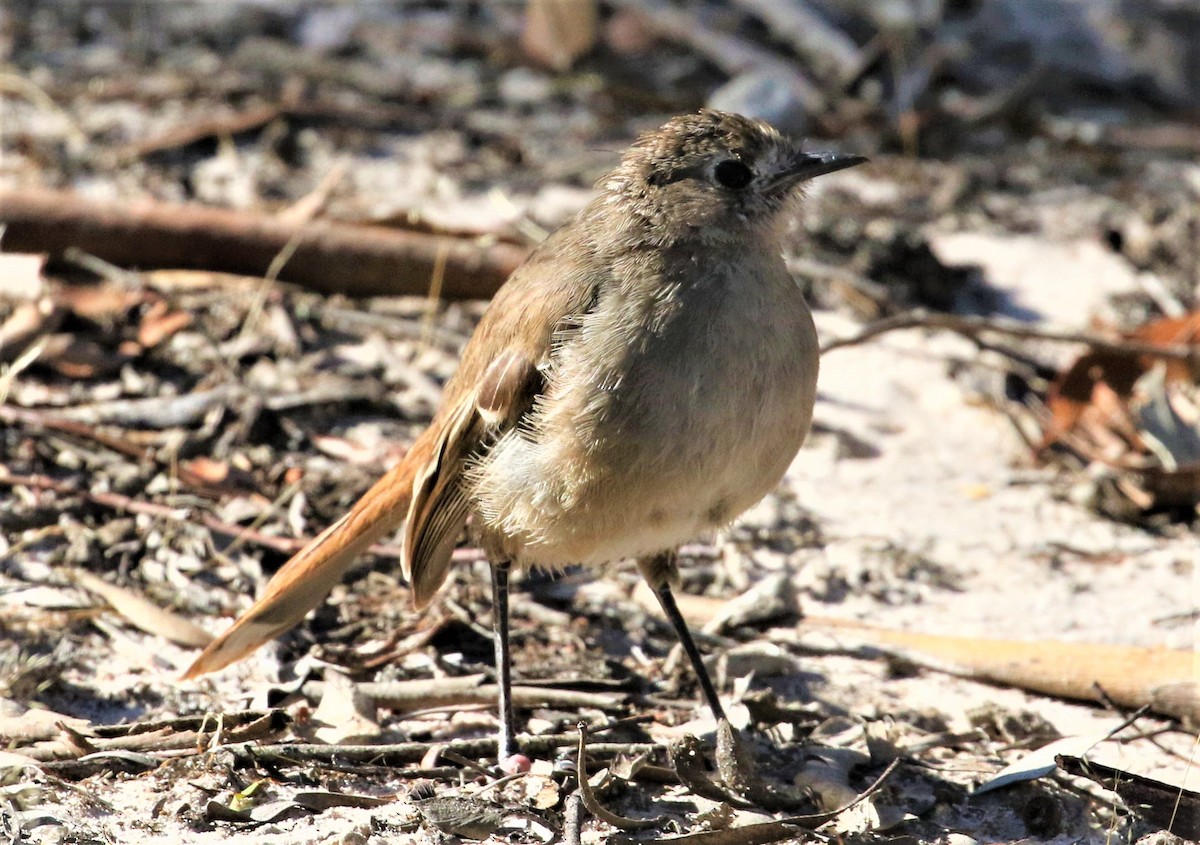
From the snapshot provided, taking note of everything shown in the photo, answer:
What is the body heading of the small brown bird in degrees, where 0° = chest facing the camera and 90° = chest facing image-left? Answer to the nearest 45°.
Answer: approximately 315°

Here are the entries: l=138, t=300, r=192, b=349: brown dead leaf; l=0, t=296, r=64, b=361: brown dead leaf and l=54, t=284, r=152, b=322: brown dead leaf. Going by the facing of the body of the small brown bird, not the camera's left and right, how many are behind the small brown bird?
3

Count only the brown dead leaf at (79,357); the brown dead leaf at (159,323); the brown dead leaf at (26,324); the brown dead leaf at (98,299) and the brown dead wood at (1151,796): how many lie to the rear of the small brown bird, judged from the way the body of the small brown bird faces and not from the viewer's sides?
4

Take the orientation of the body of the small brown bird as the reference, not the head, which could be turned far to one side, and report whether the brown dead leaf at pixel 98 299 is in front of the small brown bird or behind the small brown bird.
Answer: behind

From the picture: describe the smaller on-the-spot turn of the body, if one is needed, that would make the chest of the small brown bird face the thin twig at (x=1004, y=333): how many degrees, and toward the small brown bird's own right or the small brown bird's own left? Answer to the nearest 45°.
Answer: approximately 90° to the small brown bird's own left

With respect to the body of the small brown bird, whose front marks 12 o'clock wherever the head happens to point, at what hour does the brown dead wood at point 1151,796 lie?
The brown dead wood is roughly at 11 o'clock from the small brown bird.

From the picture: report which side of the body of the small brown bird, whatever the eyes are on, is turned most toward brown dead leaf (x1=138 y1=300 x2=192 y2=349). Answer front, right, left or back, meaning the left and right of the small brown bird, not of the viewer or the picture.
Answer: back

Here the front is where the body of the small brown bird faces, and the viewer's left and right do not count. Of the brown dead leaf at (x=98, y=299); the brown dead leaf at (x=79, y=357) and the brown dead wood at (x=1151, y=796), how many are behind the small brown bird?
2

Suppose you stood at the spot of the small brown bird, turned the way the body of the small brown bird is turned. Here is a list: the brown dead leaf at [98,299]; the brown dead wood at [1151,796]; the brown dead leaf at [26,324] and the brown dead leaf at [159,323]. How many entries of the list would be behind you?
3

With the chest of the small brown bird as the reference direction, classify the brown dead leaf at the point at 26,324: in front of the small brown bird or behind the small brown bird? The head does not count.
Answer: behind
